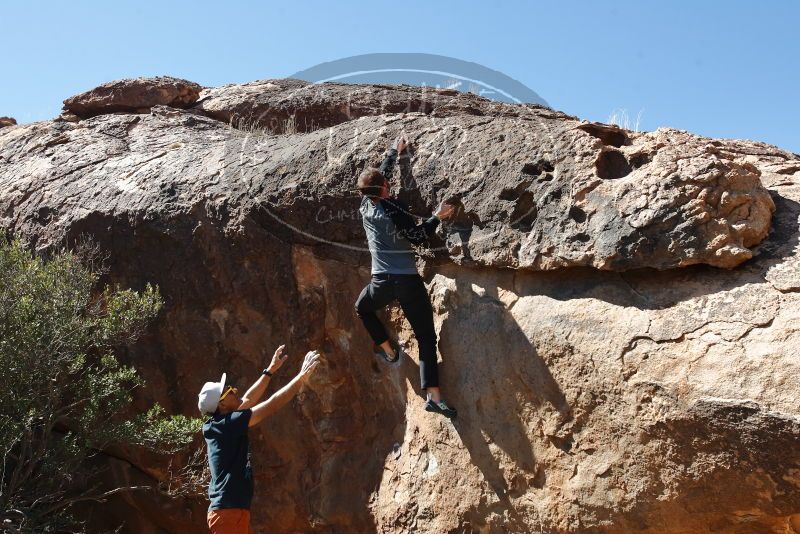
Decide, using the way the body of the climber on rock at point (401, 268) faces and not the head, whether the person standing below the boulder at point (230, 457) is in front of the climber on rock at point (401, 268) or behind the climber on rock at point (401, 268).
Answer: behind

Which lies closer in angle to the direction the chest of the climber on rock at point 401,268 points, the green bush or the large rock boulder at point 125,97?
the large rock boulder

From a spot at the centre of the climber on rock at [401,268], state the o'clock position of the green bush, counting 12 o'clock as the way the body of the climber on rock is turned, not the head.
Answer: The green bush is roughly at 8 o'clock from the climber on rock.

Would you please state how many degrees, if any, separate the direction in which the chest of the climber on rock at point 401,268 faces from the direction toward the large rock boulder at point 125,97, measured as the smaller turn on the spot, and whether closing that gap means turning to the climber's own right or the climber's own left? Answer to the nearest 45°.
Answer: approximately 90° to the climber's own left

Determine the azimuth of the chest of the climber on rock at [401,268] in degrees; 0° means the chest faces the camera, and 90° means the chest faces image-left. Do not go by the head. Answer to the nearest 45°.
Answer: approximately 225°
